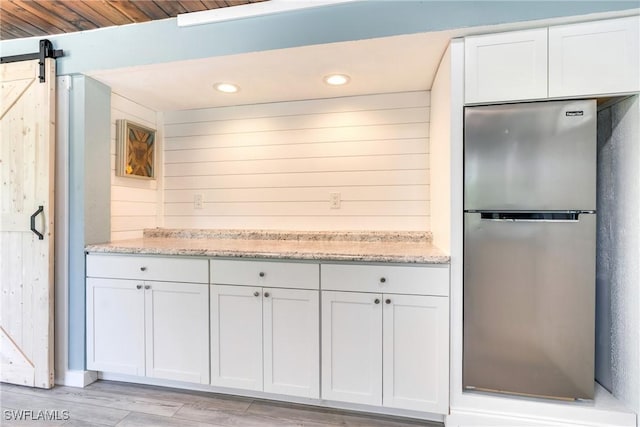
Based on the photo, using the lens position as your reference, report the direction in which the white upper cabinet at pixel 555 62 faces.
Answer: facing the viewer and to the left of the viewer
